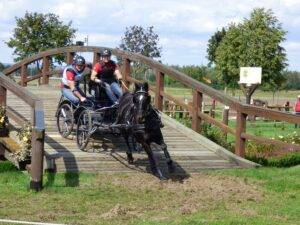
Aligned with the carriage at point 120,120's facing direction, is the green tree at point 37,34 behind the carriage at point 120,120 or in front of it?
behind

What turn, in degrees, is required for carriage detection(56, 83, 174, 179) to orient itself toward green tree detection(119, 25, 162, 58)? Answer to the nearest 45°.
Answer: approximately 135° to its left

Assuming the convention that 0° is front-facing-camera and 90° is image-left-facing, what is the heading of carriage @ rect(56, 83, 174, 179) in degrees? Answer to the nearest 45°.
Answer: approximately 315°

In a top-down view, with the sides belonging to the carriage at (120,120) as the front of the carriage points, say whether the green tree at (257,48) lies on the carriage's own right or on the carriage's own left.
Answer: on the carriage's own left

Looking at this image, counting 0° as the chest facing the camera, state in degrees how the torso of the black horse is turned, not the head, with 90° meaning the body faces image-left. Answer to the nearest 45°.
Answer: approximately 315°

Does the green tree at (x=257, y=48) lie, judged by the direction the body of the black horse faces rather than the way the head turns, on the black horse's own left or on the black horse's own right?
on the black horse's own left

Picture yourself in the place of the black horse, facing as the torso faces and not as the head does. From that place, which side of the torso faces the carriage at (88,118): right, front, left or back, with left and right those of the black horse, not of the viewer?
back

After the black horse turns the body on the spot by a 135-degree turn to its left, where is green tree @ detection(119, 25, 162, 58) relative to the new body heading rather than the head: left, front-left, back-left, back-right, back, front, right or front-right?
front
